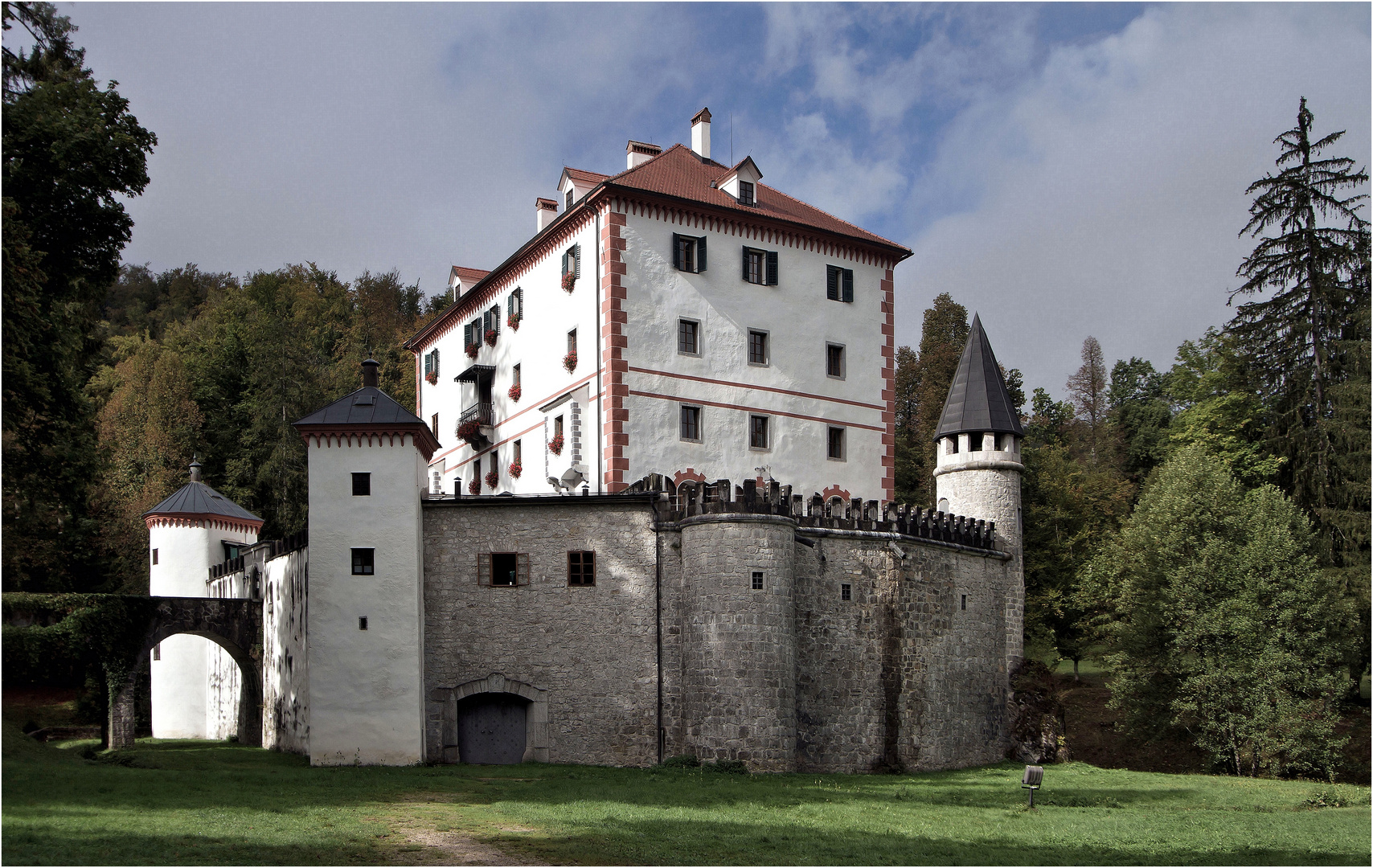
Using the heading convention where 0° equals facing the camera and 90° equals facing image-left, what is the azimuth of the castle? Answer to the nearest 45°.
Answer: approximately 45°

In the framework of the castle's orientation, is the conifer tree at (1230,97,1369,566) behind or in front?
behind
